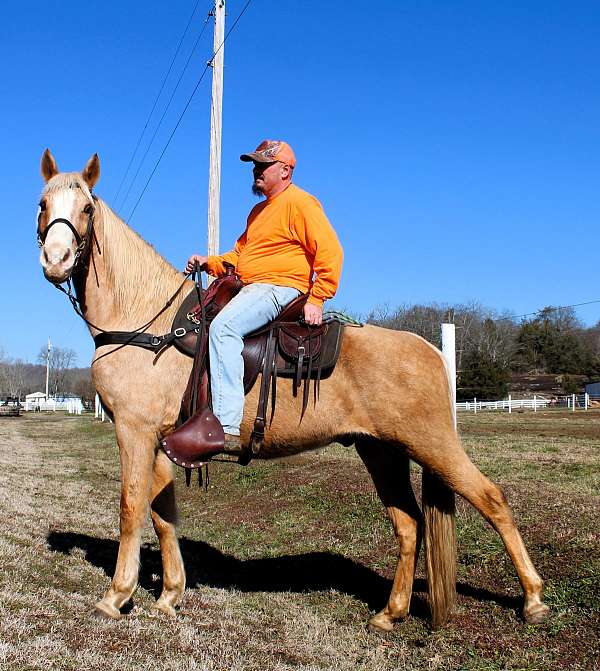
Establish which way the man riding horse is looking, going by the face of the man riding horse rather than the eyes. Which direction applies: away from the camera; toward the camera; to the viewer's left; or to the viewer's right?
to the viewer's left

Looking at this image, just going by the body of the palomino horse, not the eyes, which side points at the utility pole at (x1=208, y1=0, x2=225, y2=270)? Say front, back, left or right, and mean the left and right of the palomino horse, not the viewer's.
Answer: right

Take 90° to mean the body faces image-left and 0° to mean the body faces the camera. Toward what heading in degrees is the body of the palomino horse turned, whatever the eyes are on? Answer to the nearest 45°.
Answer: approximately 90°

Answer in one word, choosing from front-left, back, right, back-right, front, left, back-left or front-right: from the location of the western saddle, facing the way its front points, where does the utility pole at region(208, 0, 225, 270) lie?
right

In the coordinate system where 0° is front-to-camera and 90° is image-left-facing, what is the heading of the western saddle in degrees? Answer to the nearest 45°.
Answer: approximately 90°
